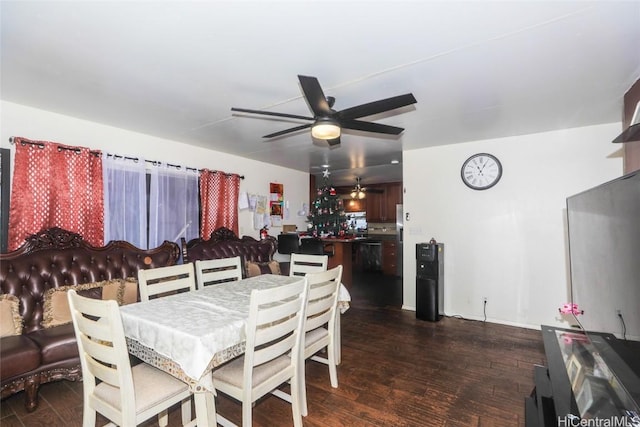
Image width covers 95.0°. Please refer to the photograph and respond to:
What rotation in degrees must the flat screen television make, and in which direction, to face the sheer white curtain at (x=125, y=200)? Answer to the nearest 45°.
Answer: approximately 45° to its right

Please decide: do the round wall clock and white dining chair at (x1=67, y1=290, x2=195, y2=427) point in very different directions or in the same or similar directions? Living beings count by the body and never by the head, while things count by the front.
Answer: very different directions

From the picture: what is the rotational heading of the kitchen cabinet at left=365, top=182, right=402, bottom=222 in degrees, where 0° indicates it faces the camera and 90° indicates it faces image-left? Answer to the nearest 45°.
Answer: approximately 0°

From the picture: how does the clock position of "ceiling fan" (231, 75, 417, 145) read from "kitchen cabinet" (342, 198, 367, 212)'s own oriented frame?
The ceiling fan is roughly at 12 o'clock from the kitchen cabinet.

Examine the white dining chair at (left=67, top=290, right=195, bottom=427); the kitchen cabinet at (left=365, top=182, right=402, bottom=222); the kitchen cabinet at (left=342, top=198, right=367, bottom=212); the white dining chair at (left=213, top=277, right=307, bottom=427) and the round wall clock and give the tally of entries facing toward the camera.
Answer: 3

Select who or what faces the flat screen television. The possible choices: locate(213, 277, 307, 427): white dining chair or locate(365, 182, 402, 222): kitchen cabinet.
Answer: the kitchen cabinet

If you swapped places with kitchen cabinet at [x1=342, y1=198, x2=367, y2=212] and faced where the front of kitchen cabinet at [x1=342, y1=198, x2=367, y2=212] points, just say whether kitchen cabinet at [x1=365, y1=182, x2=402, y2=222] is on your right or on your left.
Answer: on your left

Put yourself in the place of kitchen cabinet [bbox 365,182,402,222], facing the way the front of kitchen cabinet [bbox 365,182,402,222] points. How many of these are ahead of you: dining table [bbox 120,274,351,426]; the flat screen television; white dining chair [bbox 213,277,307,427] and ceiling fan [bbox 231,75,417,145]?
4

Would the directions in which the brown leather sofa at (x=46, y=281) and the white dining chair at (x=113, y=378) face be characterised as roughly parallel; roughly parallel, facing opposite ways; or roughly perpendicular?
roughly perpendicular

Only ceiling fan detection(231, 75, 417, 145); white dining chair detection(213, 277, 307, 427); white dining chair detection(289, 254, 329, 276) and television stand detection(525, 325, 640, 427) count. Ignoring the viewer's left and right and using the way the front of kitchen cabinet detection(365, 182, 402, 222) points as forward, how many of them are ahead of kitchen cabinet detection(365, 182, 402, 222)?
4

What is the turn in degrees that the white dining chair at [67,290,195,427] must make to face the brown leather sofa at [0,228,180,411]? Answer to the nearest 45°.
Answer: approximately 45° to its left
